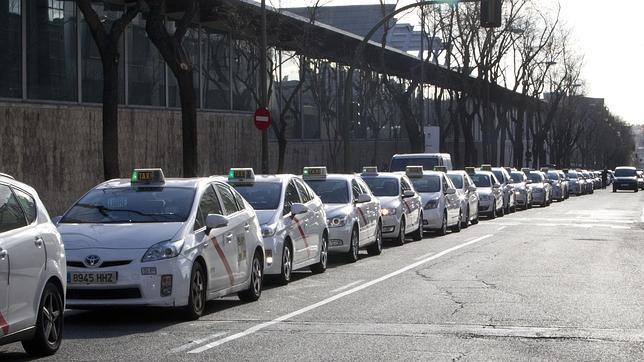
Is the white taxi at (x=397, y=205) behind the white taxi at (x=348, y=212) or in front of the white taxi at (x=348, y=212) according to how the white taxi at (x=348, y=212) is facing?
behind

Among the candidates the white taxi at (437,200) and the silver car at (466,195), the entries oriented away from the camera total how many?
0

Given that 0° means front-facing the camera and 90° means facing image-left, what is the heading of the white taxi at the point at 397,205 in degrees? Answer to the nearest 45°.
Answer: approximately 45°

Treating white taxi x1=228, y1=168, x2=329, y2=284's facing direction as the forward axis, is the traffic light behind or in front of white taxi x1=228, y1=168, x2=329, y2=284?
behind

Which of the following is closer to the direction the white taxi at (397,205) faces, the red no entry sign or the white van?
the red no entry sign

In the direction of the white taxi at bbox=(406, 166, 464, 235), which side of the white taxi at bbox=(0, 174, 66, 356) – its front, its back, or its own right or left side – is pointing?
back

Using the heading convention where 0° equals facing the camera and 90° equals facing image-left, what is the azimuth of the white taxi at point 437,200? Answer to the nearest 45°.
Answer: approximately 45°

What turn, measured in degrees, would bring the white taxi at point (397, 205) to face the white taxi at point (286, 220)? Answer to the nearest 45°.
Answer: approximately 45° to its left
